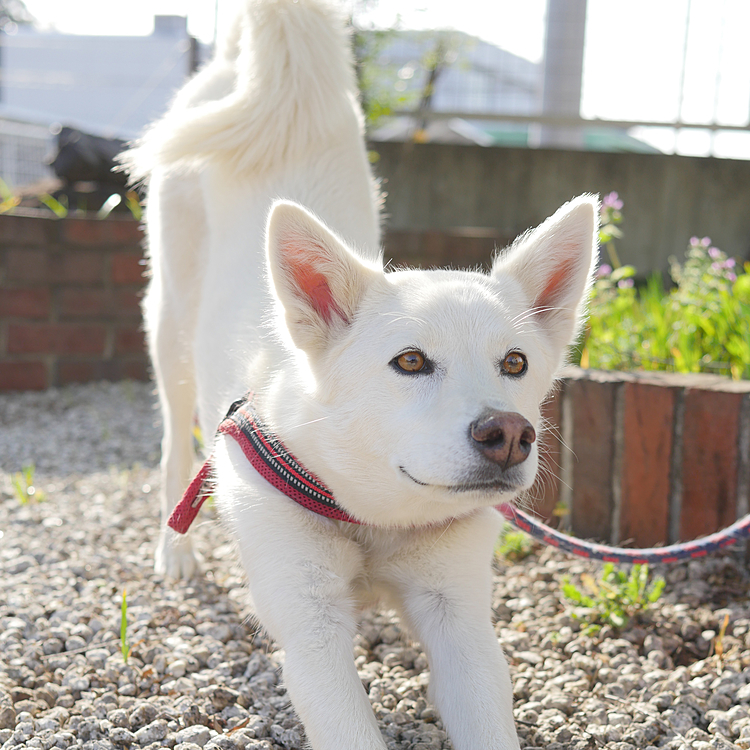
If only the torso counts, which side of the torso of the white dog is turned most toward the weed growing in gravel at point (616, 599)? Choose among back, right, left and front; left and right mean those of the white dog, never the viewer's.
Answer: left

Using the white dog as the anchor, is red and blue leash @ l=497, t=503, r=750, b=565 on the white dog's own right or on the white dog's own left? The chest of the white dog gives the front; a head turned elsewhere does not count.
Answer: on the white dog's own left

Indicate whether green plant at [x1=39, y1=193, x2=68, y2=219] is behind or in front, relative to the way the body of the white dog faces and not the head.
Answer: behind

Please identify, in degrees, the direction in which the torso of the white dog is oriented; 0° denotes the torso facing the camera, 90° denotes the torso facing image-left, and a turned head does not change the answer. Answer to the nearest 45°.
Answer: approximately 315°

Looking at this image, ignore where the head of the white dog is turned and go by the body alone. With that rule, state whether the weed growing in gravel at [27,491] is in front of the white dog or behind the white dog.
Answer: behind

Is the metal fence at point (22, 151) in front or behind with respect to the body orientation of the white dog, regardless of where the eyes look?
behind

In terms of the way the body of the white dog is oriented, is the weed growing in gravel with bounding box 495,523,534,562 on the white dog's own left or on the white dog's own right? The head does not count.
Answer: on the white dog's own left

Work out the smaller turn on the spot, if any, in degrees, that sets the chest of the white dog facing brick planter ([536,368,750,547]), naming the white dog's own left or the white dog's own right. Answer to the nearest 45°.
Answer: approximately 90° to the white dog's own left
